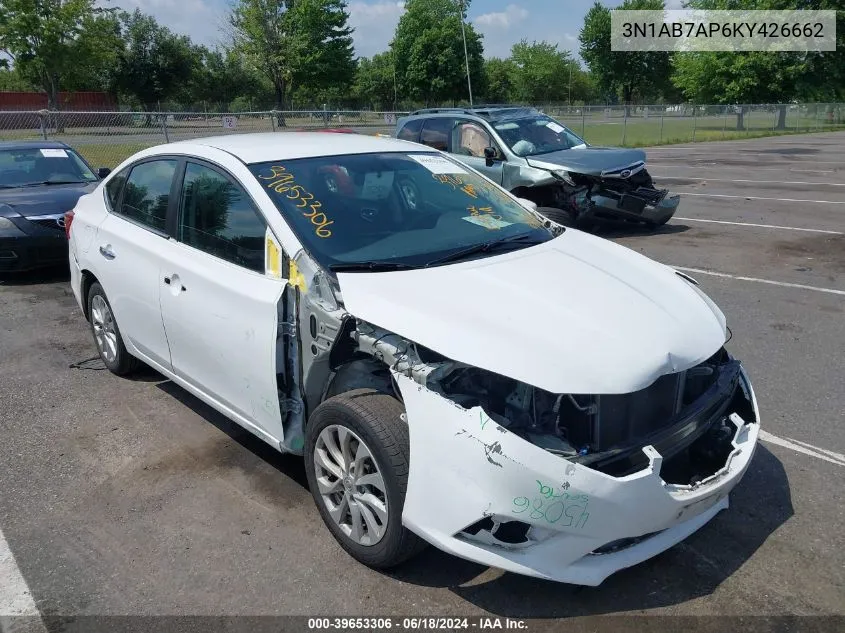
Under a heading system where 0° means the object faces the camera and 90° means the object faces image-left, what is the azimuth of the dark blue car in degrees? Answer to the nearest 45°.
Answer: approximately 315°

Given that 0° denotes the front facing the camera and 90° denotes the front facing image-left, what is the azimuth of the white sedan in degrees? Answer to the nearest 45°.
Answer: approximately 315°

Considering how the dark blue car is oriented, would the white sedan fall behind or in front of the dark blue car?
in front

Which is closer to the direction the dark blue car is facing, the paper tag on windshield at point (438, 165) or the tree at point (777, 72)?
the paper tag on windshield

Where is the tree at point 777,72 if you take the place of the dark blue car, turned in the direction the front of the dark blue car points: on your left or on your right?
on your left

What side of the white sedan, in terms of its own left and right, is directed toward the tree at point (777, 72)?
left

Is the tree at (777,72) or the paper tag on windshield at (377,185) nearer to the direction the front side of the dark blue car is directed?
the paper tag on windshield

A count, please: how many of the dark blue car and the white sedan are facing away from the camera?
0
